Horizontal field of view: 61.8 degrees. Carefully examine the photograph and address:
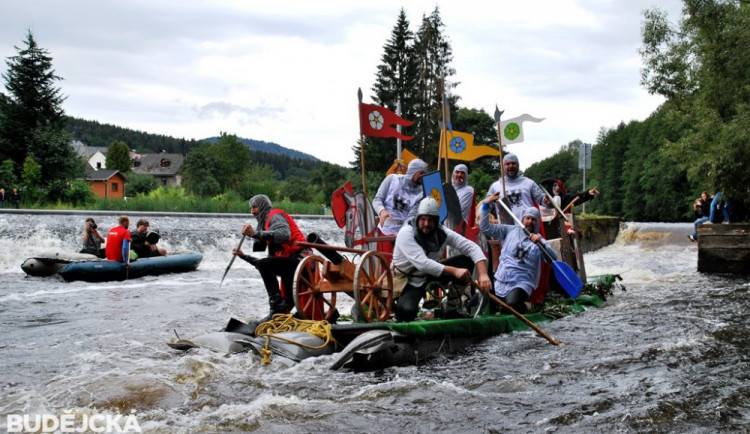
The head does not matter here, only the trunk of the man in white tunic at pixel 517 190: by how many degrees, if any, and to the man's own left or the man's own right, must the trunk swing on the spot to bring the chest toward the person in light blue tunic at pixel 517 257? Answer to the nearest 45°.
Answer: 0° — they already face them

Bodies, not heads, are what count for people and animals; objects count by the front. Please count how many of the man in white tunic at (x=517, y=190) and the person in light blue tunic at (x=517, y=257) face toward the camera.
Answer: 2

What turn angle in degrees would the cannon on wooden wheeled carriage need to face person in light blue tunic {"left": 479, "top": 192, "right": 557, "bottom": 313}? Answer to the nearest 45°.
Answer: approximately 180°

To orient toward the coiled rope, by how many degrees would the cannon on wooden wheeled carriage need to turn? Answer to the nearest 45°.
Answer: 0° — it already faces it

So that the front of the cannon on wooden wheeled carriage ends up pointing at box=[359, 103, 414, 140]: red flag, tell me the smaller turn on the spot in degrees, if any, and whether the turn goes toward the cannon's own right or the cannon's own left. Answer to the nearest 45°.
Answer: approximately 135° to the cannon's own right

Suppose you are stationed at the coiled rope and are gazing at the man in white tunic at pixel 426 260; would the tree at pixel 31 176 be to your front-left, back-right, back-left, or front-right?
back-left

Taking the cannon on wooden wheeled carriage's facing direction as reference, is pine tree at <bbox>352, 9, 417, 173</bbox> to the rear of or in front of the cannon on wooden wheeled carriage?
to the rear

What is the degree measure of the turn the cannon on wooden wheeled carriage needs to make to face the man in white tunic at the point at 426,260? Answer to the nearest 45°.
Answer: approximately 135° to its left

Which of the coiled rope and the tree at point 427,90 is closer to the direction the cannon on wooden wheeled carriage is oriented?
the coiled rope
